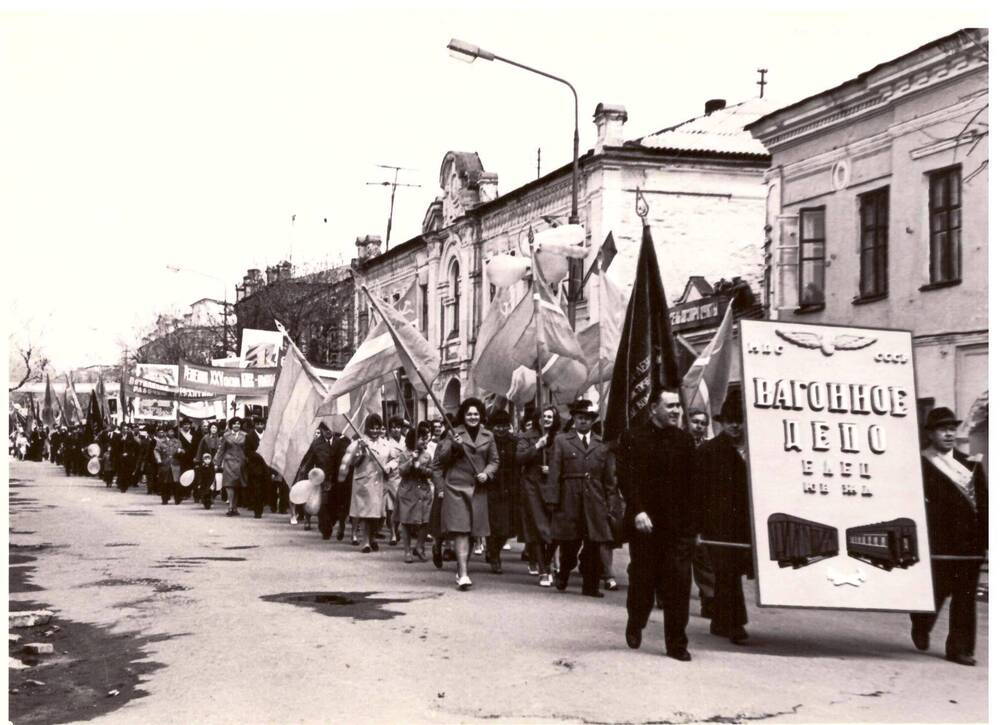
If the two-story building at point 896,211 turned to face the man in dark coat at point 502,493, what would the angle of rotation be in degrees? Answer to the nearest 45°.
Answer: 0° — it already faces them

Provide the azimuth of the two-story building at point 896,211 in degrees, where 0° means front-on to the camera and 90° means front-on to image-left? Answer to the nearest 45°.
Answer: approximately 45°

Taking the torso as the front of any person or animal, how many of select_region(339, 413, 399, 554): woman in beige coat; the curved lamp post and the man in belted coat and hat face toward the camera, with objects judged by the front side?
2

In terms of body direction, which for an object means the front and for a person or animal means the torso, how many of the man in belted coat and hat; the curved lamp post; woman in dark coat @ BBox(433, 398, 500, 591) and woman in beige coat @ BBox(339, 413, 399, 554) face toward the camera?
3

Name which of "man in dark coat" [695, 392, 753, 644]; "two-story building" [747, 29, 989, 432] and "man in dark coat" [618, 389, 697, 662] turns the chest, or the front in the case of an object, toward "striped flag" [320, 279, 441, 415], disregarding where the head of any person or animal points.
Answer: the two-story building

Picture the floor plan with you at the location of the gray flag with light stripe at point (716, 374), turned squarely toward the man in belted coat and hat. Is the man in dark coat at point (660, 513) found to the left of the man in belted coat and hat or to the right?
left
